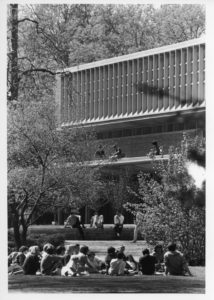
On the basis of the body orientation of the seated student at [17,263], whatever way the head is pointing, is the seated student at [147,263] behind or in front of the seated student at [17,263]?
in front

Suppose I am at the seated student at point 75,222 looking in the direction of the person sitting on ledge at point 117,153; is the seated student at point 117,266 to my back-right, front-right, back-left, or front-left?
back-right

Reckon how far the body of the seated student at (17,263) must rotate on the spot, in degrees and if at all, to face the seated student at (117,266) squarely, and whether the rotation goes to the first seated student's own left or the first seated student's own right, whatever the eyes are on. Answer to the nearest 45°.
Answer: approximately 45° to the first seated student's own right

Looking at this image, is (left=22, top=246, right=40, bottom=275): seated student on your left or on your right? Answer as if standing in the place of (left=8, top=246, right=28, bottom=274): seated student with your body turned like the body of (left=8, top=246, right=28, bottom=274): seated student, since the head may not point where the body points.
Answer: on your right

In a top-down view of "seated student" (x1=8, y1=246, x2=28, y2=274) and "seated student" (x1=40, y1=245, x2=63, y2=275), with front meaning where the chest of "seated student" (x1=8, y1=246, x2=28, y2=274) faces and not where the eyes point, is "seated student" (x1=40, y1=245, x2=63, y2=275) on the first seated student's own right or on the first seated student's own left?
on the first seated student's own right

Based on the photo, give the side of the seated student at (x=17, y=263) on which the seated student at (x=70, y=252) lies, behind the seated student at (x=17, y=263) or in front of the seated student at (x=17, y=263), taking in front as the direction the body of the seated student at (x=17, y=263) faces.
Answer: in front
